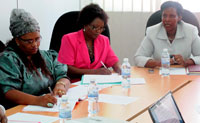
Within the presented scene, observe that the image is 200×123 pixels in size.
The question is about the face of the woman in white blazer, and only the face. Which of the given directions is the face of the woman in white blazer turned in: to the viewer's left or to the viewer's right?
to the viewer's left

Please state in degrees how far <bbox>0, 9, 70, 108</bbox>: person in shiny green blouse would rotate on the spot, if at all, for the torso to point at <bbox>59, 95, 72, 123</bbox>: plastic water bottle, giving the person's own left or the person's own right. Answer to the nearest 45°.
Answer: approximately 45° to the person's own right

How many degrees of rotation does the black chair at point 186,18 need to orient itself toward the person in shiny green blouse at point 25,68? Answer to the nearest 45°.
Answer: approximately 45° to its right

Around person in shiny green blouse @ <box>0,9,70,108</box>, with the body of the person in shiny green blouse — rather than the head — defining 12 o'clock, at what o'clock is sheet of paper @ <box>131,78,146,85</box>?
The sheet of paper is roughly at 10 o'clock from the person in shiny green blouse.

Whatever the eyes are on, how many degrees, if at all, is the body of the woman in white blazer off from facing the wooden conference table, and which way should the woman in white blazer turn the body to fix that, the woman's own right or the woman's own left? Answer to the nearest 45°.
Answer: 0° — they already face it

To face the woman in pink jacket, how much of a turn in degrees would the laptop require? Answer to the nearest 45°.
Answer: approximately 180°

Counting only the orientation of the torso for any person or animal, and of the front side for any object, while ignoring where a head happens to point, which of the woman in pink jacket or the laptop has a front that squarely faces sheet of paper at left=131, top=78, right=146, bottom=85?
the woman in pink jacket

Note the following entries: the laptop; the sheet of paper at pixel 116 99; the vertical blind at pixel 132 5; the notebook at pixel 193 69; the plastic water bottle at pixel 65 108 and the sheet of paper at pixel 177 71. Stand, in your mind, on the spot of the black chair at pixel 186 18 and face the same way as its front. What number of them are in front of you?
5

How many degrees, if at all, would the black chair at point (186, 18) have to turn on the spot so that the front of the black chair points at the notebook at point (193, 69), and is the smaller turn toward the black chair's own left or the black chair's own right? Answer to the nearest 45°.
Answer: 0° — it already faces it

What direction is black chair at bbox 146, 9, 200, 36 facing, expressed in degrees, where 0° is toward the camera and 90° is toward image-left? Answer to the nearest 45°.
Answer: approximately 0°
